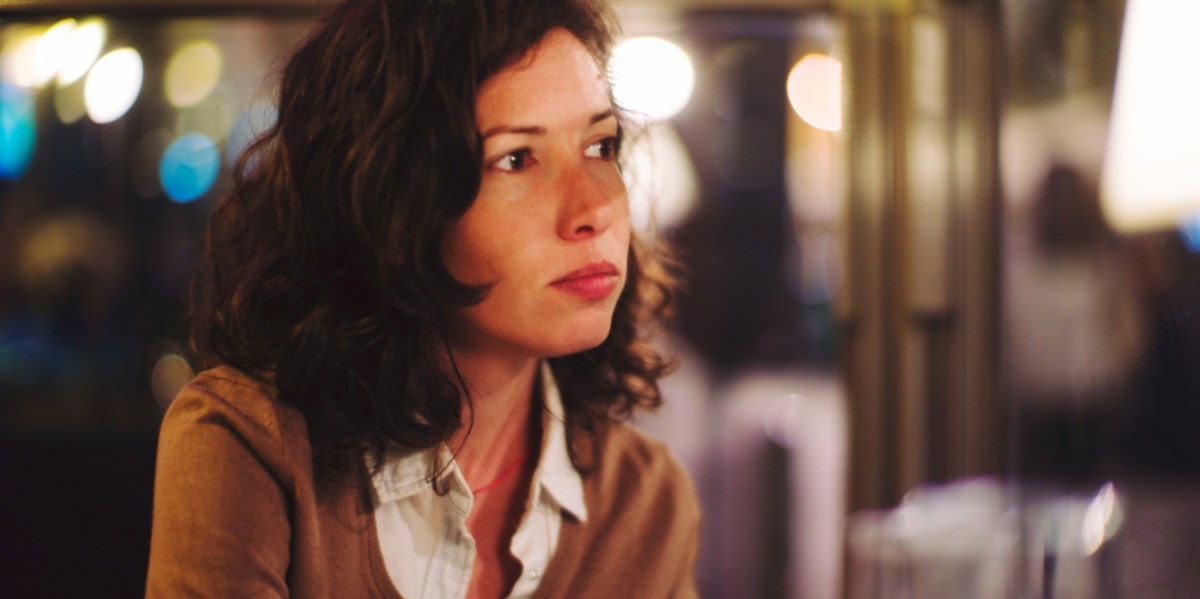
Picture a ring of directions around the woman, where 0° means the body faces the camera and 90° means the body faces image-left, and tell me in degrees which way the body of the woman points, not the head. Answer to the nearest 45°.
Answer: approximately 315°

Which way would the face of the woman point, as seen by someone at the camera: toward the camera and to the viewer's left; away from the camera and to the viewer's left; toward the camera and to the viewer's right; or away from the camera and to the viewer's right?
toward the camera and to the viewer's right

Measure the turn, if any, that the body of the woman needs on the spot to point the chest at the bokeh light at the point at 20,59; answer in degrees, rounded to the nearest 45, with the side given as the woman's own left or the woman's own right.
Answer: approximately 180°

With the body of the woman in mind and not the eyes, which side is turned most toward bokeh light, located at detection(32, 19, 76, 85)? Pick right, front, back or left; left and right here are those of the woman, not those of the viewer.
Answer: back

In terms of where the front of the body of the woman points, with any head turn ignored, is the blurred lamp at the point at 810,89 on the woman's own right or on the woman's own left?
on the woman's own left

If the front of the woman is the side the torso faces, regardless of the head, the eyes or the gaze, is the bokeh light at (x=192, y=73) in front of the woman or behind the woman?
behind
